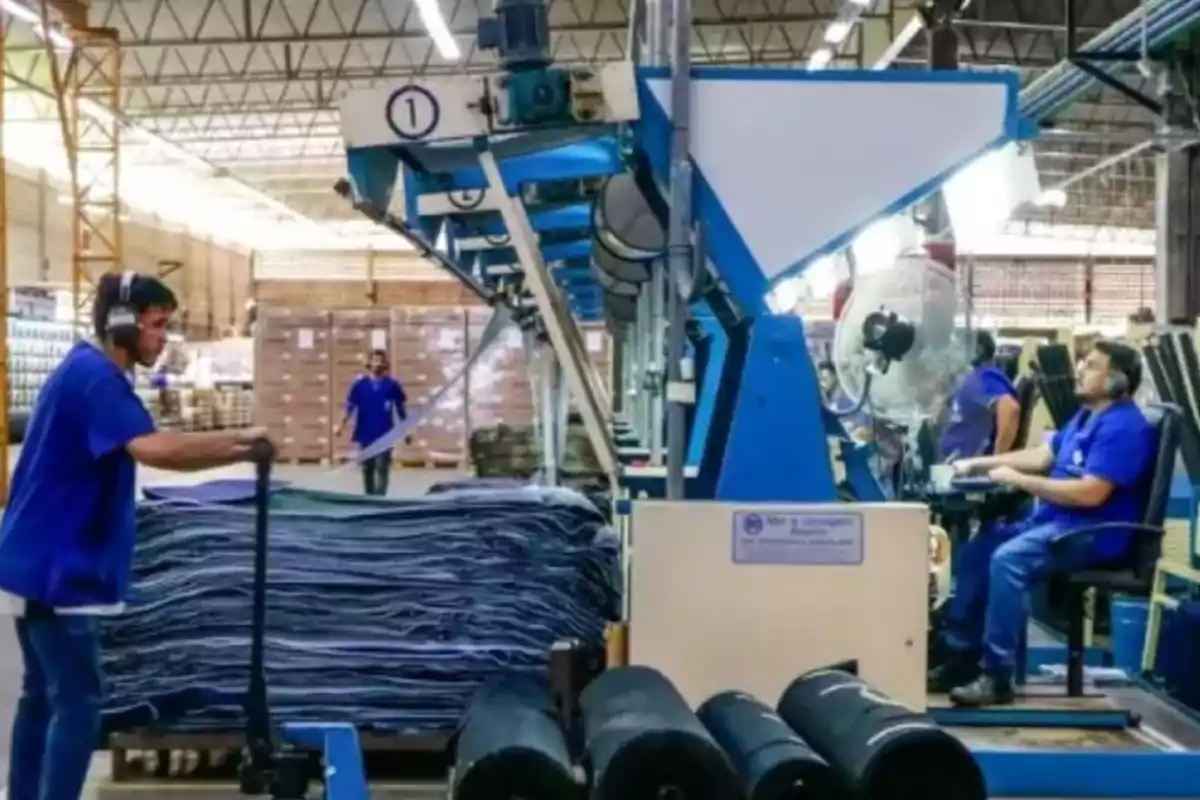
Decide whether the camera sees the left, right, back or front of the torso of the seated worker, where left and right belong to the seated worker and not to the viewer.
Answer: left

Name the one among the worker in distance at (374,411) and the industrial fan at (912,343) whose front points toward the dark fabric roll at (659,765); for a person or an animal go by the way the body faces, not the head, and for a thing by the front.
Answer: the worker in distance

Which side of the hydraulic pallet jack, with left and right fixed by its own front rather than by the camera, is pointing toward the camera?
right

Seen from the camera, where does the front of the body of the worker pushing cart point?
to the viewer's right

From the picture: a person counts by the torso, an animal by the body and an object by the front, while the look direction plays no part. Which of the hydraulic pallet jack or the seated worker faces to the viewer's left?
the seated worker

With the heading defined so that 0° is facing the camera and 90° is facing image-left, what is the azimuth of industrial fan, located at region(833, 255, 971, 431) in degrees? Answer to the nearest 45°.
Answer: approximately 225°
